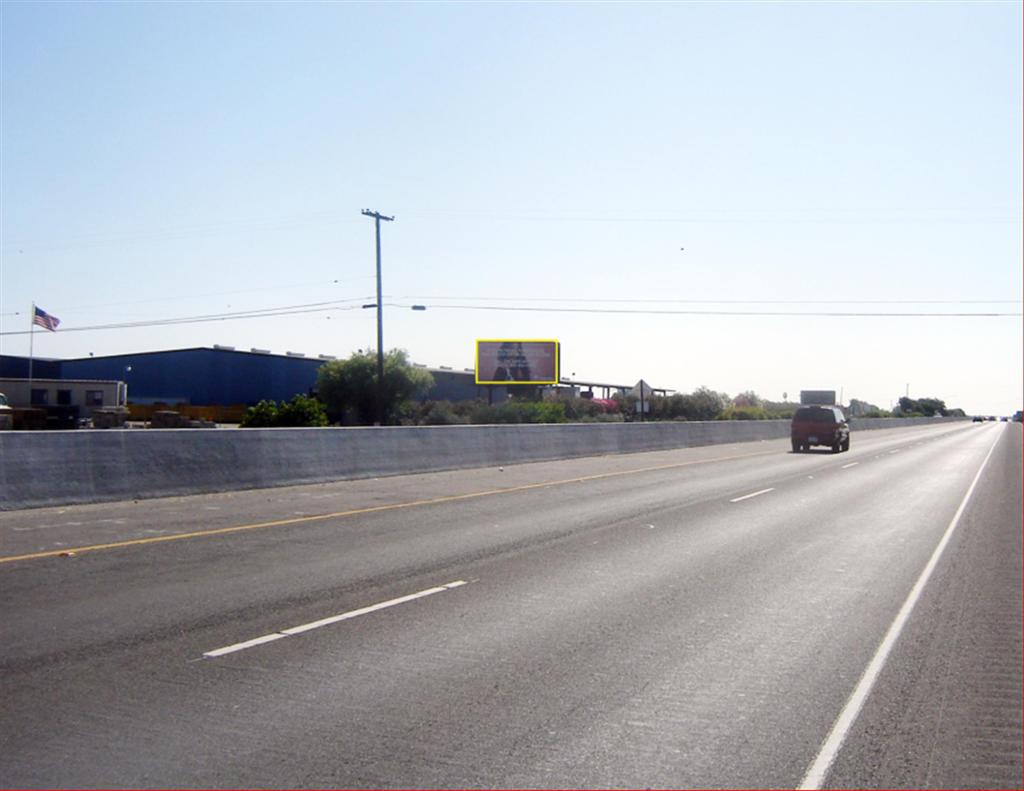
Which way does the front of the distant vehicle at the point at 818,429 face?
away from the camera

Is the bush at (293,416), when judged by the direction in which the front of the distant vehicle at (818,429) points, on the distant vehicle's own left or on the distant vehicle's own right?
on the distant vehicle's own left

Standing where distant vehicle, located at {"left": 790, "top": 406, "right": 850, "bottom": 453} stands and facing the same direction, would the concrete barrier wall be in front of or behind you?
behind

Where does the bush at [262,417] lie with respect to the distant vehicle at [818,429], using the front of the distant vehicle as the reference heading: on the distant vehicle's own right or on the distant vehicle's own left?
on the distant vehicle's own left
